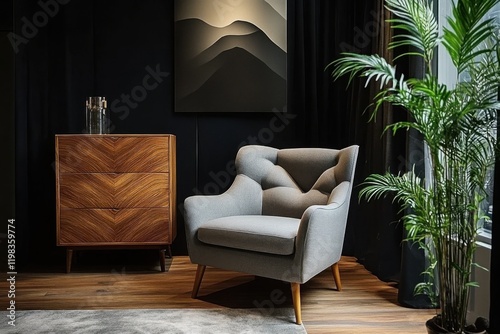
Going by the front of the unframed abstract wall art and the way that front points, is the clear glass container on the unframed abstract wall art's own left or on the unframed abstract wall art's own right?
on the unframed abstract wall art's own right

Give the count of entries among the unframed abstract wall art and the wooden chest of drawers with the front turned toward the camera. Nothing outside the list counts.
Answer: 2

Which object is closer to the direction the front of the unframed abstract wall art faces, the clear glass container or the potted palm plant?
the potted palm plant

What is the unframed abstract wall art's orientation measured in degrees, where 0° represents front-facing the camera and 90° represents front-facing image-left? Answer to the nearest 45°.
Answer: approximately 0°

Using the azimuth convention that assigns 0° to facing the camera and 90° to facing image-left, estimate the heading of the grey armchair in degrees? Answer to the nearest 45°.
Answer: approximately 45°

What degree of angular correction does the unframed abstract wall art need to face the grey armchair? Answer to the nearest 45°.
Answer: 0° — it already faces it

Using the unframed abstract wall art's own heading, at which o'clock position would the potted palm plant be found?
The potted palm plant is roughly at 11 o'clock from the unframed abstract wall art.

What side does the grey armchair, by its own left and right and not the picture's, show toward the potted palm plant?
left

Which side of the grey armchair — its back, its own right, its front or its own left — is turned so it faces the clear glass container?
right

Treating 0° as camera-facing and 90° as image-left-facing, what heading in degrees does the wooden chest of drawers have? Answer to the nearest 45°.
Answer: approximately 0°

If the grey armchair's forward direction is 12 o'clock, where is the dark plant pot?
The dark plant pot is roughly at 9 o'clock from the grey armchair.
